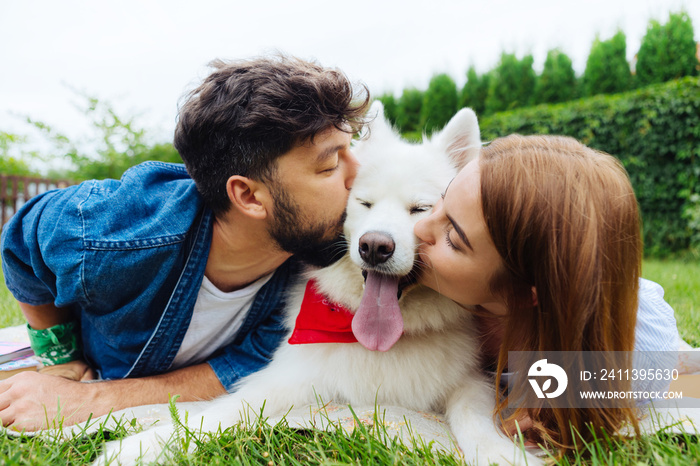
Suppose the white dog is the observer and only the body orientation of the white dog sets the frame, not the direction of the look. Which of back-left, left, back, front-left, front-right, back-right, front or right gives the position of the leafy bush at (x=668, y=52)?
back-left

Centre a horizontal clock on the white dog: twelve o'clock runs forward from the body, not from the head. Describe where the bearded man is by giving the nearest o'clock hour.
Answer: The bearded man is roughly at 4 o'clock from the white dog.

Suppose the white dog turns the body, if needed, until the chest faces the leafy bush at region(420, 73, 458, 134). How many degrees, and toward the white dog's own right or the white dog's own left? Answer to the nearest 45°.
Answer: approximately 180°

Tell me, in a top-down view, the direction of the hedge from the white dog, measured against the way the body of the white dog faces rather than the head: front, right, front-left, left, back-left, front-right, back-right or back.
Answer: back-left

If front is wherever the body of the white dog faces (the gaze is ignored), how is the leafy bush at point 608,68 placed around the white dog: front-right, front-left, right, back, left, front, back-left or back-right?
back-left

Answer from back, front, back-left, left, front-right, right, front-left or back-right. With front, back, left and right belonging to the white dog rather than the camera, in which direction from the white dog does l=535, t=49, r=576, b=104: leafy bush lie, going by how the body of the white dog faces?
back-left

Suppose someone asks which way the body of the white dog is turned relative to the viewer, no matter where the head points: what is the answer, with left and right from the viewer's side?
facing the viewer

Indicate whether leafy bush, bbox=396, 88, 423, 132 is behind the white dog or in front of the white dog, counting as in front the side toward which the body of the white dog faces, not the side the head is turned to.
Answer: behind

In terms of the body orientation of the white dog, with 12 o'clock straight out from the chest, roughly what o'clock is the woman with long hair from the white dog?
The woman with long hair is roughly at 10 o'clock from the white dog.

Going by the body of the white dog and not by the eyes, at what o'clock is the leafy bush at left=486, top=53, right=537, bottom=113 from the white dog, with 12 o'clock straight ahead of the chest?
The leafy bush is roughly at 7 o'clock from the white dog.

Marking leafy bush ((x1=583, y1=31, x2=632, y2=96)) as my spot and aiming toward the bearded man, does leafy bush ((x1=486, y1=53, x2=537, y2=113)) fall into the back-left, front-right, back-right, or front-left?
front-right

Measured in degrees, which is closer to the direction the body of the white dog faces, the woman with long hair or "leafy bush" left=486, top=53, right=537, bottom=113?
the woman with long hair
